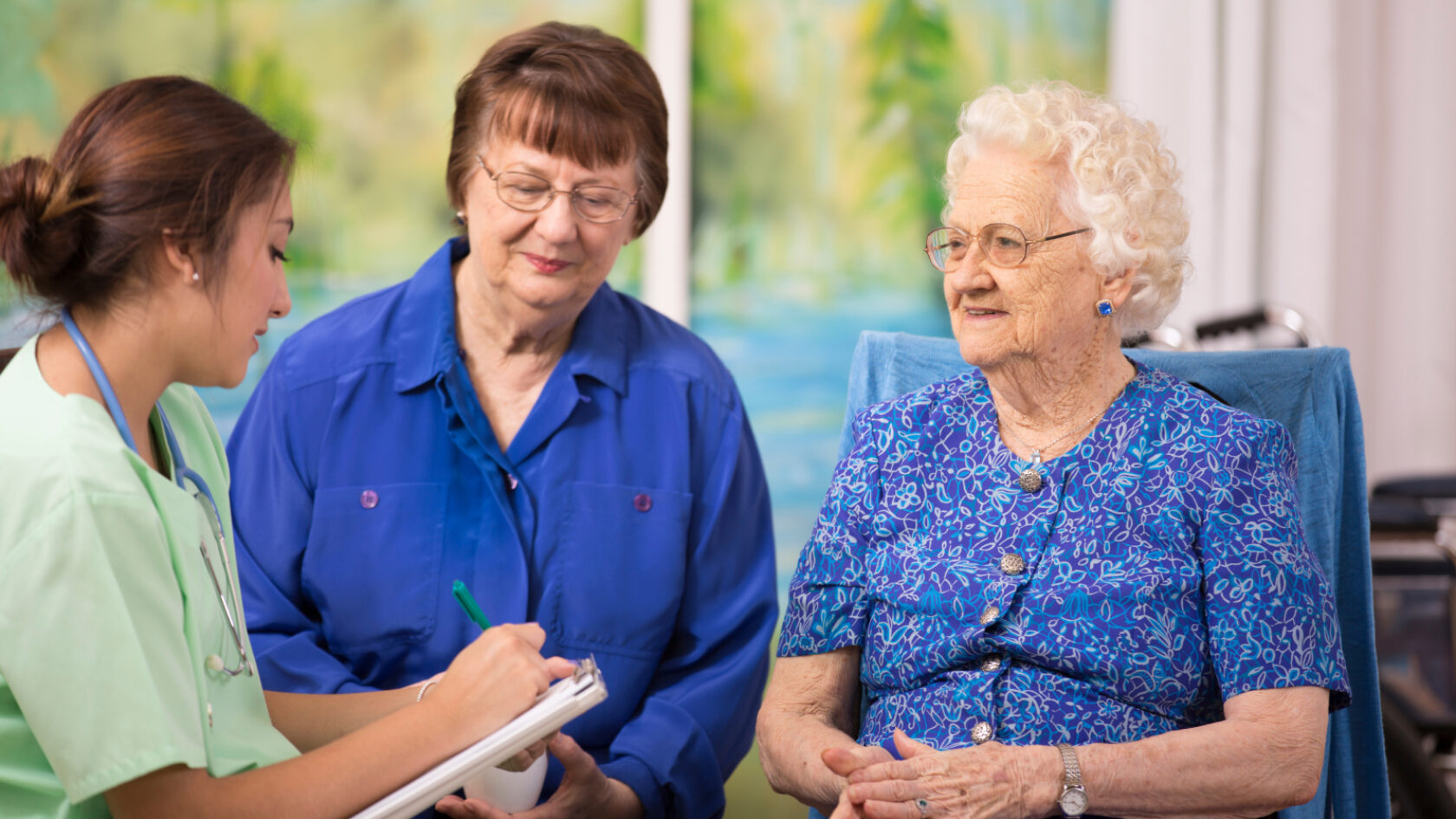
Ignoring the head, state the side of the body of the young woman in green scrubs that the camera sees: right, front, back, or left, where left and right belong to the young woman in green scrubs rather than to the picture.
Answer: right

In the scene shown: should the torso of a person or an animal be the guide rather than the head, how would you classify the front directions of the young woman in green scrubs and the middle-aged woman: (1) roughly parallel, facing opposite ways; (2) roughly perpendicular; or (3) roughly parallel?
roughly perpendicular

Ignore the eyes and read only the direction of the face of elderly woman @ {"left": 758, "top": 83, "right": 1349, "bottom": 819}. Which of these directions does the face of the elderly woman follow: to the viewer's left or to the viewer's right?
to the viewer's left

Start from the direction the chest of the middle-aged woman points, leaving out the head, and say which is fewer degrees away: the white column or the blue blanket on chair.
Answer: the blue blanket on chair

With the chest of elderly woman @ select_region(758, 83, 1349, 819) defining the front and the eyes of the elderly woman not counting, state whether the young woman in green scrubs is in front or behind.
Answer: in front

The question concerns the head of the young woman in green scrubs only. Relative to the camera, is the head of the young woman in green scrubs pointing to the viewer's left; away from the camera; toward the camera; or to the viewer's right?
to the viewer's right

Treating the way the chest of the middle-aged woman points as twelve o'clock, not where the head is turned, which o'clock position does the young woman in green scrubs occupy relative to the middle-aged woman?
The young woman in green scrubs is roughly at 1 o'clock from the middle-aged woman.

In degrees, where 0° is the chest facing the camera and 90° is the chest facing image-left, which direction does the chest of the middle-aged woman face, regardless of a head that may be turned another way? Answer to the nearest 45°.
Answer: approximately 0°

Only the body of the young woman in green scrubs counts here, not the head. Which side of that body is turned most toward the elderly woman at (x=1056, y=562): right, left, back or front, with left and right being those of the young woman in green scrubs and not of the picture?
front

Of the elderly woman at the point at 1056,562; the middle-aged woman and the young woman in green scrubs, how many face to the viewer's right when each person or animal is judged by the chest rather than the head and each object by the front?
1
